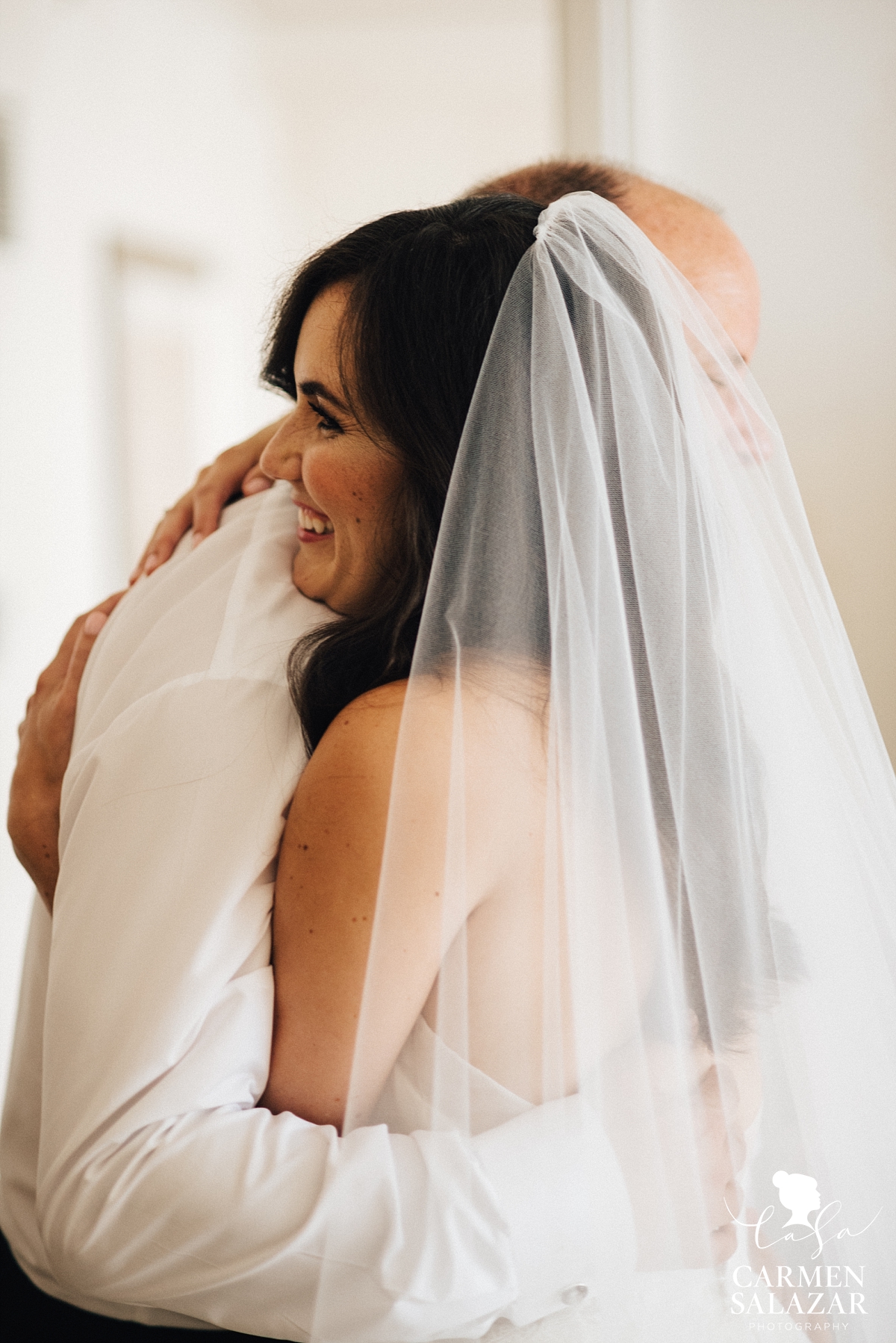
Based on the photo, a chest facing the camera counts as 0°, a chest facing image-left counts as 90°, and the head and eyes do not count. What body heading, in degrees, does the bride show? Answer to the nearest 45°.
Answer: approximately 135°
